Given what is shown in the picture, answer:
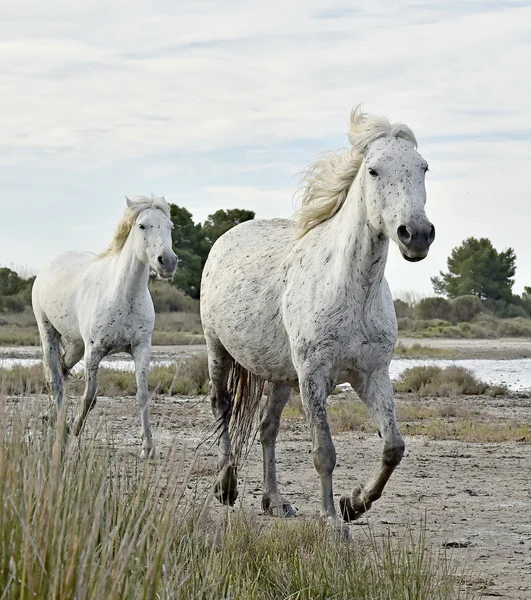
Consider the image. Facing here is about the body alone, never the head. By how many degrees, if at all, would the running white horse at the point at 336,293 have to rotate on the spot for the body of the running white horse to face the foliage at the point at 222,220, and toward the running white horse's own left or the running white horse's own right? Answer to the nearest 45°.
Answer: approximately 135° to the running white horse's own left

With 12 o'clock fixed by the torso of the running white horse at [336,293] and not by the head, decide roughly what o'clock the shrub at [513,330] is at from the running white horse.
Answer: The shrub is roughly at 8 o'clock from the running white horse.

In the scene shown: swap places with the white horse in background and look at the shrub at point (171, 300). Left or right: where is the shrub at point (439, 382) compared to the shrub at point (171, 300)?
right

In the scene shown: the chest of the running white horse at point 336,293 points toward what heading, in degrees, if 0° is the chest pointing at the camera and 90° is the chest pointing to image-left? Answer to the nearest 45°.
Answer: approximately 315°

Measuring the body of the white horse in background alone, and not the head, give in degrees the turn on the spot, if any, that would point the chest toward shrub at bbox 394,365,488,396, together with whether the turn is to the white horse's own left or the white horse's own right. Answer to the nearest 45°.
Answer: approximately 90° to the white horse's own left

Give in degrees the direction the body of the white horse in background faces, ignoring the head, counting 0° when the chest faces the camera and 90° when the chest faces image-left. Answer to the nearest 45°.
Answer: approximately 315°

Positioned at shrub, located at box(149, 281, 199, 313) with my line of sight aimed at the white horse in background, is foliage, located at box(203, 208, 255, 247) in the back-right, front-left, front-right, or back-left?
back-left

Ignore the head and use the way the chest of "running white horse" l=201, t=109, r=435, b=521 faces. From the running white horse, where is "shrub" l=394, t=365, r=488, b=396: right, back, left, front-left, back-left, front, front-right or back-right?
back-left
